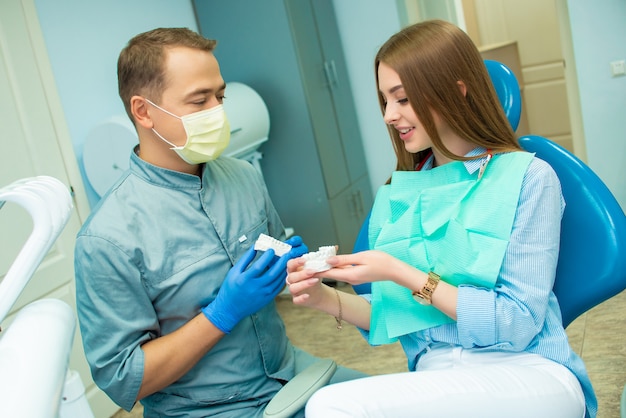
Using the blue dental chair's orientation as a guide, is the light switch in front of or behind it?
behind

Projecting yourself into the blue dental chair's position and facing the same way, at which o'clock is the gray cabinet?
The gray cabinet is roughly at 4 o'clock from the blue dental chair.

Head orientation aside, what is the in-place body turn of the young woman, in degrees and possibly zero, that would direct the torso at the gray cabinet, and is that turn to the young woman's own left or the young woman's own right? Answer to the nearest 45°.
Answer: approximately 135° to the young woman's own right

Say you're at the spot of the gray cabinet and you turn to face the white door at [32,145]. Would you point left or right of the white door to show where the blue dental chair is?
left

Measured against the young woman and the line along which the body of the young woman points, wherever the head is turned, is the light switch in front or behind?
behind

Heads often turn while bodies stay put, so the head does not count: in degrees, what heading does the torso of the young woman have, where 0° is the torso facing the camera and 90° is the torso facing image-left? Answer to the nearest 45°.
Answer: approximately 45°
